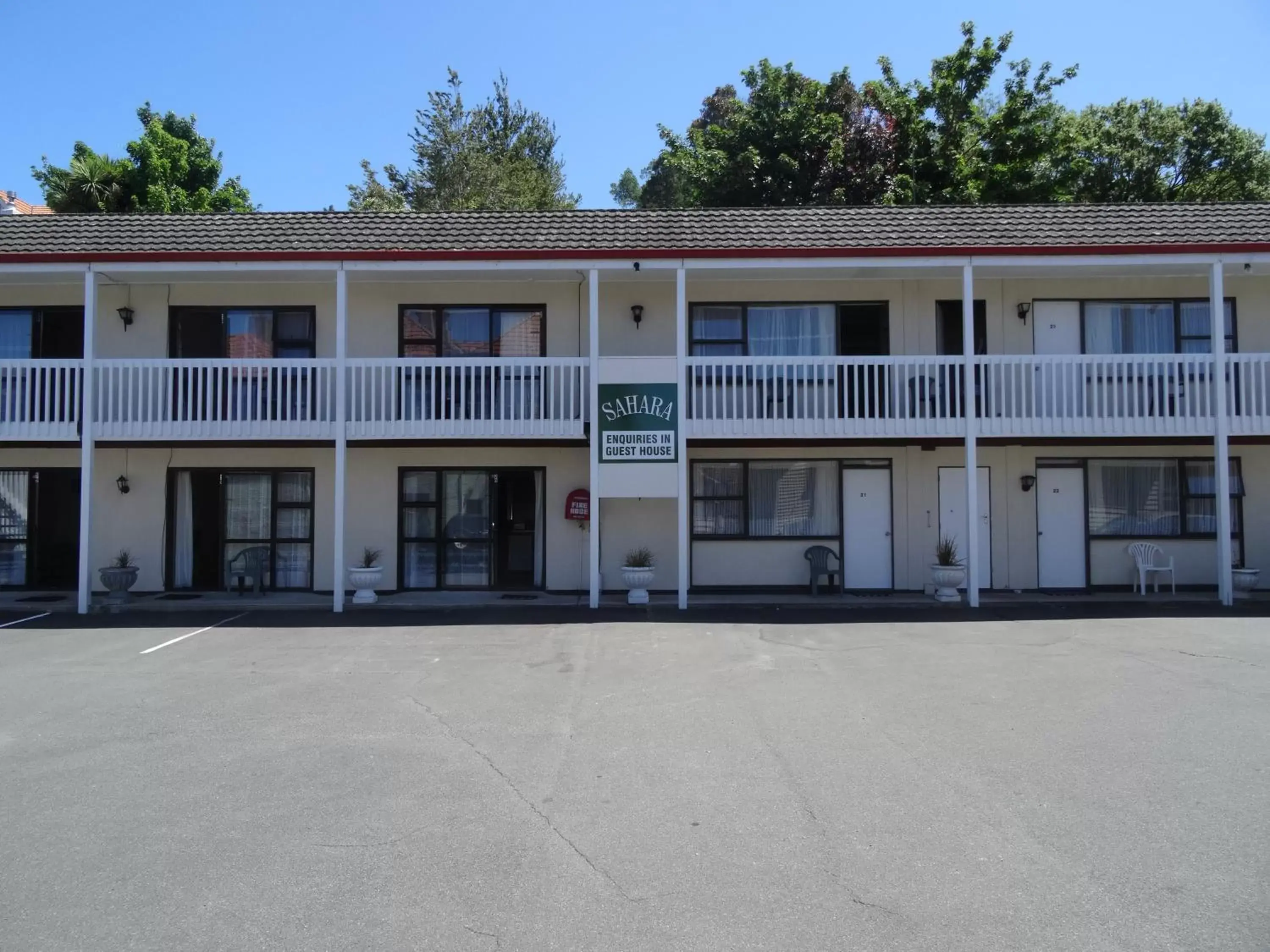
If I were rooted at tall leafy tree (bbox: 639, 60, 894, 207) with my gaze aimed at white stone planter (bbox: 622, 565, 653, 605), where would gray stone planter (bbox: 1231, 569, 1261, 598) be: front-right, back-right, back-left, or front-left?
front-left

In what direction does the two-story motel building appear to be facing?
toward the camera

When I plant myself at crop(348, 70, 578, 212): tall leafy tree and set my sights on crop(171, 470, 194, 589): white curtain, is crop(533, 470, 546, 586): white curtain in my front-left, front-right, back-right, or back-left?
front-left

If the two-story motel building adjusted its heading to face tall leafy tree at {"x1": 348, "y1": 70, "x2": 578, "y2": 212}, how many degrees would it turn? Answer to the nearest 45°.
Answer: approximately 180°

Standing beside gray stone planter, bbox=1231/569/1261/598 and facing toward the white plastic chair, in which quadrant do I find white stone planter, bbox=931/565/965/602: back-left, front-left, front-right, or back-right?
front-left

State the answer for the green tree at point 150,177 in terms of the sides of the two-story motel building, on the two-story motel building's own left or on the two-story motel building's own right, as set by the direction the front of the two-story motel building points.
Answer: on the two-story motel building's own right

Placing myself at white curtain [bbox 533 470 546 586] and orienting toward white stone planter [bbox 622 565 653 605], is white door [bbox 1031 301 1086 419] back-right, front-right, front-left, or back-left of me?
front-left

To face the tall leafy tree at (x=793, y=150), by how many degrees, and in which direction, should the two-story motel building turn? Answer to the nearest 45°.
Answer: approximately 135° to its left

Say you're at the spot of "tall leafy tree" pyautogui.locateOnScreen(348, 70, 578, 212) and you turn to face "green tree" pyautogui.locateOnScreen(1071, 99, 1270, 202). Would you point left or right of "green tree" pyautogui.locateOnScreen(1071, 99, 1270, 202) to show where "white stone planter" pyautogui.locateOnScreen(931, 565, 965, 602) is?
right

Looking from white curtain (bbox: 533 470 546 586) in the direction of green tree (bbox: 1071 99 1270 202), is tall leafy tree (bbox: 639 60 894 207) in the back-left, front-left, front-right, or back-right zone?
front-left
